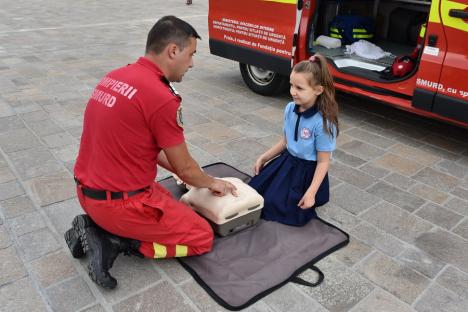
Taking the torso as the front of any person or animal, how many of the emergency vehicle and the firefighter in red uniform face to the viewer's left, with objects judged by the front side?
0

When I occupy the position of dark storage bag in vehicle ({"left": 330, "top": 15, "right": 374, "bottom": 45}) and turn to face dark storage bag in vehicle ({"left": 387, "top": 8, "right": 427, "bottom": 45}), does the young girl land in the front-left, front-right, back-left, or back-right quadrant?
back-right

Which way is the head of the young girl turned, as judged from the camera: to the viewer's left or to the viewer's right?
to the viewer's left

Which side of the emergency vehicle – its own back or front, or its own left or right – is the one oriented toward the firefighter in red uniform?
right

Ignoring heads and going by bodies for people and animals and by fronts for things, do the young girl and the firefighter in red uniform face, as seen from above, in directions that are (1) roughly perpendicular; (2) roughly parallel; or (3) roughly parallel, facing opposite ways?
roughly parallel, facing opposite ways

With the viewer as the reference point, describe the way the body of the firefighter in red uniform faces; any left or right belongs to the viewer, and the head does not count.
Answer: facing away from the viewer and to the right of the viewer

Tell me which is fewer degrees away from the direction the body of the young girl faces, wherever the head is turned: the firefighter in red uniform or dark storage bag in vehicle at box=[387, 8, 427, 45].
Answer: the firefighter in red uniform

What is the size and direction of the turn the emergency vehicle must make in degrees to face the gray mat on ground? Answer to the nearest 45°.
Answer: approximately 45° to its right

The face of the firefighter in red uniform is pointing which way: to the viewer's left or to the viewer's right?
to the viewer's right

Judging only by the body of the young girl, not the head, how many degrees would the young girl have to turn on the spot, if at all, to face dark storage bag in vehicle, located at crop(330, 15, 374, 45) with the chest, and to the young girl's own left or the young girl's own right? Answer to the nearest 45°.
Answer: approximately 135° to the young girl's own right

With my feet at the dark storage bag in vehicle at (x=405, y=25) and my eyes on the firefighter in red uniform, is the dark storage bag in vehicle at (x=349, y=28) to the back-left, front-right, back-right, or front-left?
front-right

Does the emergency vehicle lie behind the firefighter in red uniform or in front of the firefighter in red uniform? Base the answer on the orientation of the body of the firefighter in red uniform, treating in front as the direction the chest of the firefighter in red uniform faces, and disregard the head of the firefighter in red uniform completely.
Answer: in front

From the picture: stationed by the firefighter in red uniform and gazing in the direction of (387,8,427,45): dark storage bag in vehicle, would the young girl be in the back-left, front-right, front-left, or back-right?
front-right

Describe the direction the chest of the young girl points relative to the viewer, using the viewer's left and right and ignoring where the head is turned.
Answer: facing the viewer and to the left of the viewer
